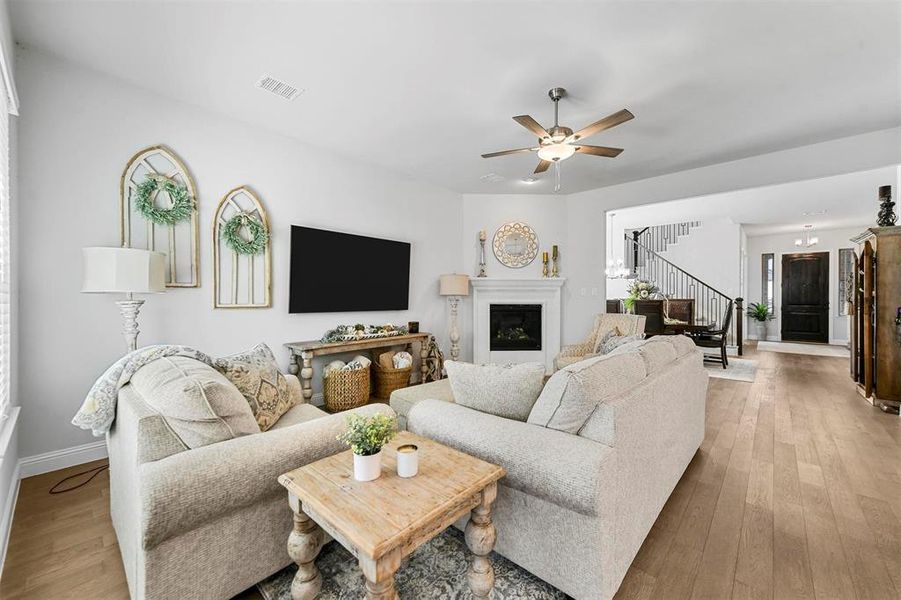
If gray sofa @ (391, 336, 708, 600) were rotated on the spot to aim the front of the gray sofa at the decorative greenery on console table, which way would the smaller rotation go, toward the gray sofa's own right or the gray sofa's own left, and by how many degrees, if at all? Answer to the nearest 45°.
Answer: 0° — it already faces it

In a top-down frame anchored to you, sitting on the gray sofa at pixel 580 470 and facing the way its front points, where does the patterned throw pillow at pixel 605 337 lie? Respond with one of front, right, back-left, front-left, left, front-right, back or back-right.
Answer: front-right

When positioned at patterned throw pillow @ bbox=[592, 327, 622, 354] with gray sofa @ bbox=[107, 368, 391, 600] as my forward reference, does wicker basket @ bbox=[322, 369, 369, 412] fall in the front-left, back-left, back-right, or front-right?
front-right

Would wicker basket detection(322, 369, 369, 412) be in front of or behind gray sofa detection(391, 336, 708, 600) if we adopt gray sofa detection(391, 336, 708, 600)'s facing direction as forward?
in front

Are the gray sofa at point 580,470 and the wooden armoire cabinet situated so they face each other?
no

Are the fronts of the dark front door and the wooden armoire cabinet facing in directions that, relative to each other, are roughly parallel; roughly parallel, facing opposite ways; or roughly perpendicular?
roughly perpendicular

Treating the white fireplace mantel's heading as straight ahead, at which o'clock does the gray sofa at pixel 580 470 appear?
The gray sofa is roughly at 12 o'clock from the white fireplace mantel.

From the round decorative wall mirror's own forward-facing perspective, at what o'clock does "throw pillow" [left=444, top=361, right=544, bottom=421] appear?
The throw pillow is roughly at 12 o'clock from the round decorative wall mirror.

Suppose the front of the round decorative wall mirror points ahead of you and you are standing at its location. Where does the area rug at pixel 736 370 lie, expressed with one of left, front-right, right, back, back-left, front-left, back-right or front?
left

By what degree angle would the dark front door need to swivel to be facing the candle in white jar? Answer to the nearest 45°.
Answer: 0° — it already faces it

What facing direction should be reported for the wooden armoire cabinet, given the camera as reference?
facing to the left of the viewer

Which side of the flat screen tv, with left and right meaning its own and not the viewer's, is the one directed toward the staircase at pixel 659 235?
left

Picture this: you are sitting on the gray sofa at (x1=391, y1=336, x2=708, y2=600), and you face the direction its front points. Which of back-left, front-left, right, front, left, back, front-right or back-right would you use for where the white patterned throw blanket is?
front-left

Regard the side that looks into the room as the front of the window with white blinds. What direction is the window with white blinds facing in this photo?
to the viewer's right

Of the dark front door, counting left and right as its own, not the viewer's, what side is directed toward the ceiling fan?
front

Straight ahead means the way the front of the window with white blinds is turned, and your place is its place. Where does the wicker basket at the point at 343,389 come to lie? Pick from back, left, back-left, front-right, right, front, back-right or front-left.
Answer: front

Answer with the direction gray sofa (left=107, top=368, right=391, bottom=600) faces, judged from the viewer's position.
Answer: facing away from the viewer and to the right of the viewer

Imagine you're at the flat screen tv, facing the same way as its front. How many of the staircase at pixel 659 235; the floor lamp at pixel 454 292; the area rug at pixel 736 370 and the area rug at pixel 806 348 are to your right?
0
